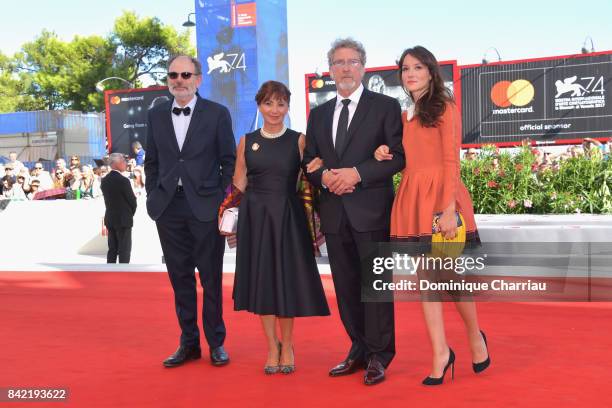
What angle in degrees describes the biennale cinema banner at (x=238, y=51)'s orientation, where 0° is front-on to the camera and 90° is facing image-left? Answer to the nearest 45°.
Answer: approximately 0°

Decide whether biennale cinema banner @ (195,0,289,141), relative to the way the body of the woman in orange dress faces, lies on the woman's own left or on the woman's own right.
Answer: on the woman's own right

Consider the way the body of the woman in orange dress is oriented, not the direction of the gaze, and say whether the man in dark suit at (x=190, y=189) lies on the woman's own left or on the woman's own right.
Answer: on the woman's own right

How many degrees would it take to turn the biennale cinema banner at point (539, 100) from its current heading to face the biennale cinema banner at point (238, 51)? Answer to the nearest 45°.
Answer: approximately 90° to its right

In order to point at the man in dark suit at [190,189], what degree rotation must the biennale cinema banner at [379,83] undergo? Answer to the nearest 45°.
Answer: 0° — it already faces them

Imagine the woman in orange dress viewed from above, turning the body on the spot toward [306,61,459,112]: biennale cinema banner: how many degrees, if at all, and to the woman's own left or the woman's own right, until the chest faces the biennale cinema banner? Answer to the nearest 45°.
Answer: approximately 135° to the woman's own right

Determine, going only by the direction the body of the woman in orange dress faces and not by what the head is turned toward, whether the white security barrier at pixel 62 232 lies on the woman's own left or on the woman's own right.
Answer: on the woman's own right

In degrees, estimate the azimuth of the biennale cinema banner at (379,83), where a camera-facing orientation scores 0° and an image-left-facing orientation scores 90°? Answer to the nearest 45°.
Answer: approximately 0°
